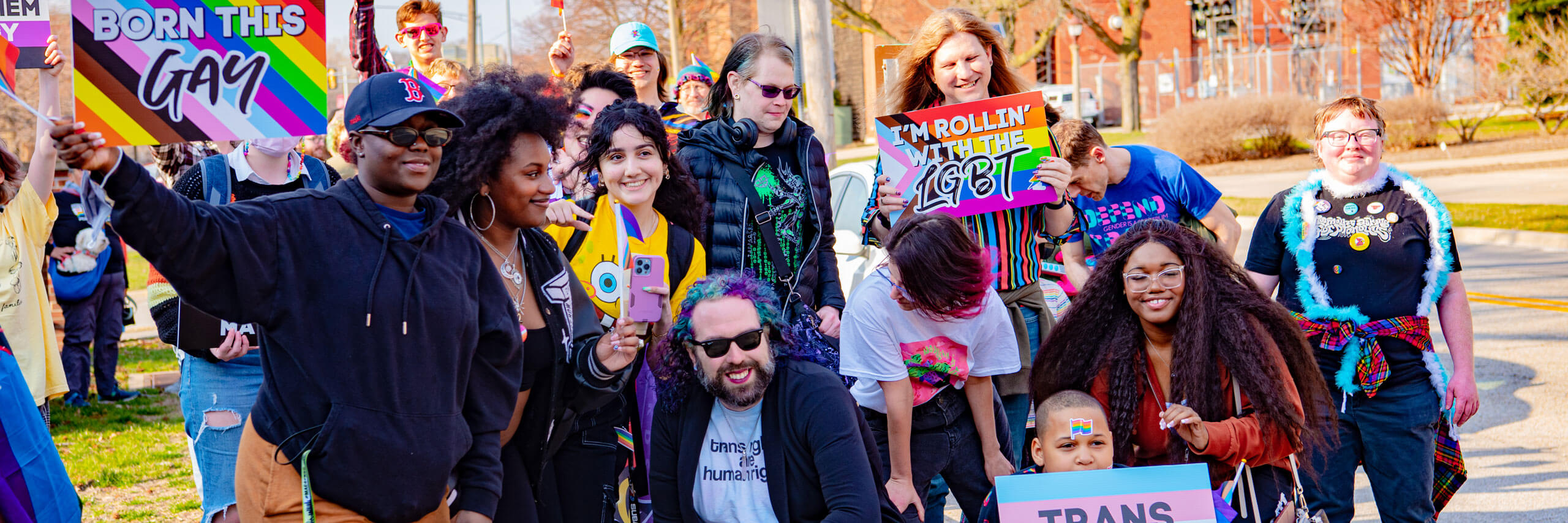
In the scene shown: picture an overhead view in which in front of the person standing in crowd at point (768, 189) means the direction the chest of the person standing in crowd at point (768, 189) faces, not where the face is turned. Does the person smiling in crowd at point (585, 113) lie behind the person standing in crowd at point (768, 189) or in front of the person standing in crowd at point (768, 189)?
behind

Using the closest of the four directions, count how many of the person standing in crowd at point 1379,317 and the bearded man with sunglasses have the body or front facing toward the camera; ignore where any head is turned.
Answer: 2

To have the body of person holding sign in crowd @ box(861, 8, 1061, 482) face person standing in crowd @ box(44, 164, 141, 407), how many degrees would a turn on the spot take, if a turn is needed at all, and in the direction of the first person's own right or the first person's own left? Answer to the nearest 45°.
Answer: approximately 135° to the first person's own right

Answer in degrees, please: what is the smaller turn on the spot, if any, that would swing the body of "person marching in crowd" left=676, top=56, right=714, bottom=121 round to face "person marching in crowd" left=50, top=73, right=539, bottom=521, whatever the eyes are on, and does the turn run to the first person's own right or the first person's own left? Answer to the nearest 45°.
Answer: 0° — they already face them

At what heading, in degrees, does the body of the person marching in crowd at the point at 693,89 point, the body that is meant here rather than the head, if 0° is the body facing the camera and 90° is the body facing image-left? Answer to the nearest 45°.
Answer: approximately 0°
